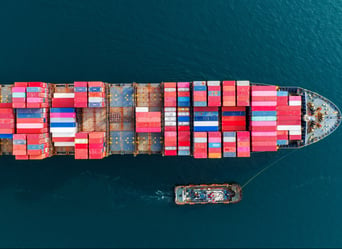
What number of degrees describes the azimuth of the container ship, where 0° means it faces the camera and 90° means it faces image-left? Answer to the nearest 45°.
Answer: approximately 270°
